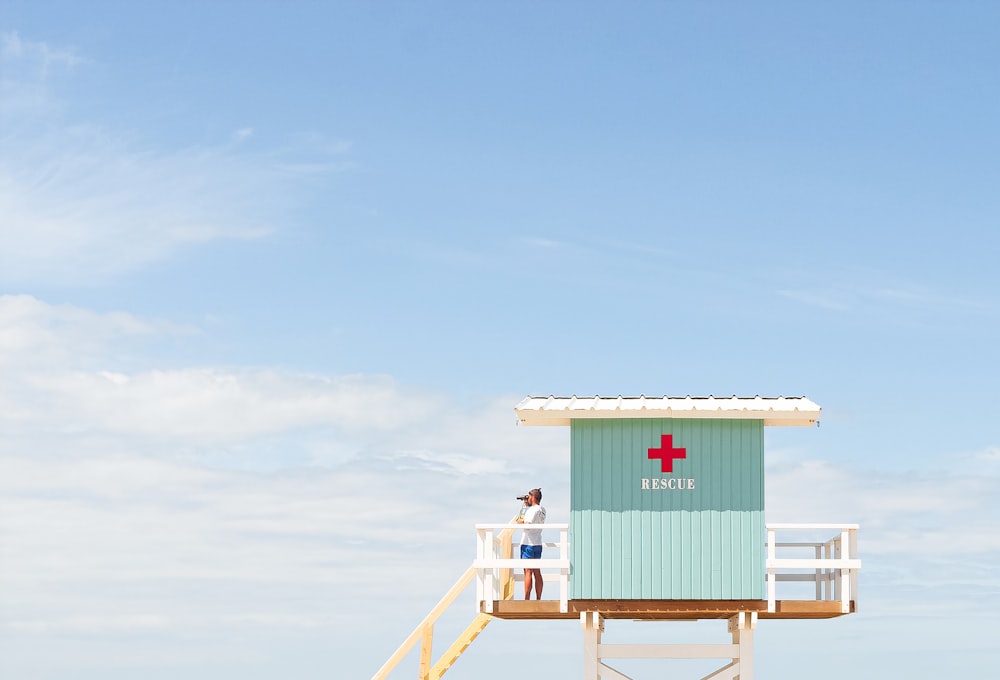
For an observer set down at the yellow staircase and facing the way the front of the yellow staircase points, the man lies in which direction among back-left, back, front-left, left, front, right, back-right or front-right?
back-left

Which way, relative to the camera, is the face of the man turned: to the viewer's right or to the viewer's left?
to the viewer's left

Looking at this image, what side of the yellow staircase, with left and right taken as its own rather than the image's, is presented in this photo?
left
